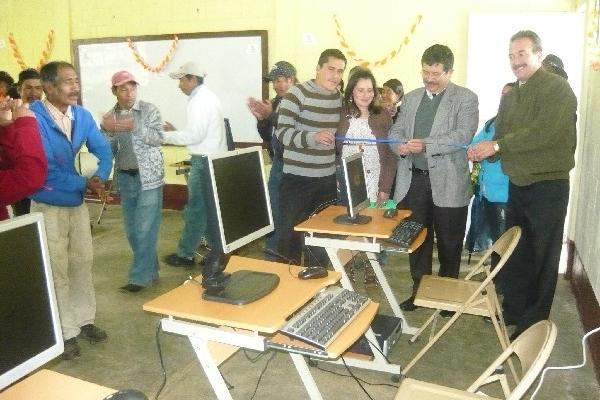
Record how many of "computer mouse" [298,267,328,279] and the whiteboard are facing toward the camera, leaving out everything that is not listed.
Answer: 1

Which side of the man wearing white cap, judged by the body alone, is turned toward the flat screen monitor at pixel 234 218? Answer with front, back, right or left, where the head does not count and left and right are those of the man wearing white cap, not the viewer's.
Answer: left

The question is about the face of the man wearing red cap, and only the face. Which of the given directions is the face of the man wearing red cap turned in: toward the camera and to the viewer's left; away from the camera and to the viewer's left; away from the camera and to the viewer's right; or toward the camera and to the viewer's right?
toward the camera and to the viewer's right

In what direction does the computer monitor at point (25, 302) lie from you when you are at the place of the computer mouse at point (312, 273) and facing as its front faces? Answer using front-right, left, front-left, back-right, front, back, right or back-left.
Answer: front-left

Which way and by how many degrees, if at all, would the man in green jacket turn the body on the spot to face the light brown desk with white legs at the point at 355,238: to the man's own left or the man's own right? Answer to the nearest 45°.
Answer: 0° — they already face it

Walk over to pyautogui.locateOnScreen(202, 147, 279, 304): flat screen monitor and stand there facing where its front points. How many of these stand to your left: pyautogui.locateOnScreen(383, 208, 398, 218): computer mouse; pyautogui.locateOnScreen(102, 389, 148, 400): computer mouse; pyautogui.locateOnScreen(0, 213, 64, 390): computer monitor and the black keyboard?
2

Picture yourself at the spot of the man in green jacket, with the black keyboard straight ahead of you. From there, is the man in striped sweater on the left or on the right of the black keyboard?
right

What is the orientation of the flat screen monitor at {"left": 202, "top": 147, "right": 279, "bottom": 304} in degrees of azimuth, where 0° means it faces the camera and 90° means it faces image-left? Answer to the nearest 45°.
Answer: approximately 315°

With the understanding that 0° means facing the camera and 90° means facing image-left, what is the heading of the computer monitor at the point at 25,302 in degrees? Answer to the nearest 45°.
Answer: approximately 315°

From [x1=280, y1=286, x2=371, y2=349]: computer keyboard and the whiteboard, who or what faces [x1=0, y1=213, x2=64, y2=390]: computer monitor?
the whiteboard
